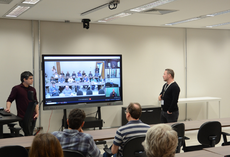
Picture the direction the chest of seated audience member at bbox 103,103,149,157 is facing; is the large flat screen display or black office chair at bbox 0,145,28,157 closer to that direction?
the large flat screen display

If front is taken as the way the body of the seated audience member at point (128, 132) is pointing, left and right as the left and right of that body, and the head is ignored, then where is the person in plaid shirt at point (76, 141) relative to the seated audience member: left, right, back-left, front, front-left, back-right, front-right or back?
left

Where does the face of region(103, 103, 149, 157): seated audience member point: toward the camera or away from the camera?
away from the camera

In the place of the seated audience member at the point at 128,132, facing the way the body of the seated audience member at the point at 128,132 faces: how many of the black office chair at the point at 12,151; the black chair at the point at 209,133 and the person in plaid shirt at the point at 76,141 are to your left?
2

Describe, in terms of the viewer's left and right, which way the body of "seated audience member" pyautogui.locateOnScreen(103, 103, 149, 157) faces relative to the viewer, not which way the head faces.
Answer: facing away from the viewer and to the left of the viewer

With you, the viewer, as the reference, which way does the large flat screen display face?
facing the viewer and to the right of the viewer

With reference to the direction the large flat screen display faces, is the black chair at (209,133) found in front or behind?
in front

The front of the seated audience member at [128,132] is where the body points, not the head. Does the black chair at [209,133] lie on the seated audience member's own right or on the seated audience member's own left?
on the seated audience member's own right

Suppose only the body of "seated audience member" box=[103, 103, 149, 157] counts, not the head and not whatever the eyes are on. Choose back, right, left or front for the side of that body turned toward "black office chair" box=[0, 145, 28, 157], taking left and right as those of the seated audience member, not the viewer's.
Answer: left

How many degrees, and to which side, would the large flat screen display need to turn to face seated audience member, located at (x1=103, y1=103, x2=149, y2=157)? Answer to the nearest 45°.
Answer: approximately 45° to its right
